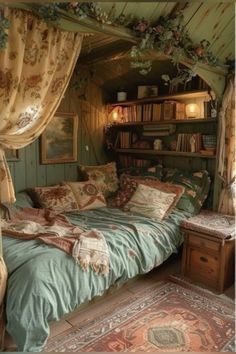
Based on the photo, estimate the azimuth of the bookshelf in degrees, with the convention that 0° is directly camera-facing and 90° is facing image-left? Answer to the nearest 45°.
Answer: approximately 45°

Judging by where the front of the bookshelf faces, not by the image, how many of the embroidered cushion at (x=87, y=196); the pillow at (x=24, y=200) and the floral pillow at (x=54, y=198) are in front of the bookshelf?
3

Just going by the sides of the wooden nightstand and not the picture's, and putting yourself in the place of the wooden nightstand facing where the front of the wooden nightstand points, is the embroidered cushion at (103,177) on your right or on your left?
on your right

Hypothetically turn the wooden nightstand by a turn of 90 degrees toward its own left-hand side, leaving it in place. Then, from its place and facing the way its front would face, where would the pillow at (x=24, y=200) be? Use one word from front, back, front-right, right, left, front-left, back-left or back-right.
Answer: back-right

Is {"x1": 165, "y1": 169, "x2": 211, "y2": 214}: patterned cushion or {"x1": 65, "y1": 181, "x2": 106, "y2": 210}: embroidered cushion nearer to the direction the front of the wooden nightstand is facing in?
the embroidered cushion

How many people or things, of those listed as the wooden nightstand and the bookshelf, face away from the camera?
0

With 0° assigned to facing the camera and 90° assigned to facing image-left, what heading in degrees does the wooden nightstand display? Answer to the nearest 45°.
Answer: approximately 45°
